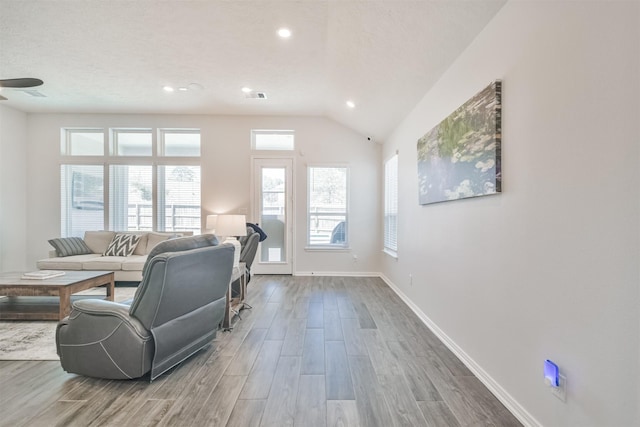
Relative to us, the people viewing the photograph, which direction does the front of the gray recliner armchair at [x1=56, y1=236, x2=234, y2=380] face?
facing away from the viewer and to the left of the viewer

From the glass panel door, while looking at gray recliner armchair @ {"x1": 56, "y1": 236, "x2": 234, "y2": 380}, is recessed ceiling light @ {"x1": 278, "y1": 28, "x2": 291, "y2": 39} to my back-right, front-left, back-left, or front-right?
front-left

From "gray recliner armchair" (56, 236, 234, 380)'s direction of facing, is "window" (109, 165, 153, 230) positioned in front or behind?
in front

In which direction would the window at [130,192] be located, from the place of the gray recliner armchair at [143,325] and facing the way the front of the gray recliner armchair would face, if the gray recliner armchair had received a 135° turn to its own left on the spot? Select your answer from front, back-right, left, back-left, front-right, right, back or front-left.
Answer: back

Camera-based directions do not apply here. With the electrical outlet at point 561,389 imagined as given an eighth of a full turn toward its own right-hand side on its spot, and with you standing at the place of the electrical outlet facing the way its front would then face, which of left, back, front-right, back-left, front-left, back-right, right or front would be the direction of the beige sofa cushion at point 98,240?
front

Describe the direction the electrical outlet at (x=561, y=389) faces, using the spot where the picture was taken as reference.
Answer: facing the viewer and to the left of the viewer

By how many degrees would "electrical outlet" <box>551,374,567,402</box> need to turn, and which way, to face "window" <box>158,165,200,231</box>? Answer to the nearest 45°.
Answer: approximately 45° to its right

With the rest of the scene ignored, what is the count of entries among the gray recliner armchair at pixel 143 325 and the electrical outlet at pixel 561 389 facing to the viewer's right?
0

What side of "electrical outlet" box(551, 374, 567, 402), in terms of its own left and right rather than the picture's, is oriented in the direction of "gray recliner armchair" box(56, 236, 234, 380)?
front

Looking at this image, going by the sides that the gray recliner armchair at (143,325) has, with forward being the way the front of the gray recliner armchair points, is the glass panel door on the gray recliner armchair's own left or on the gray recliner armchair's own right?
on the gray recliner armchair's own right

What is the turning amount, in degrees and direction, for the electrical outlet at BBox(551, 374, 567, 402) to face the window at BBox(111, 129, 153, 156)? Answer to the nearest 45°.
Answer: approximately 45° to its right

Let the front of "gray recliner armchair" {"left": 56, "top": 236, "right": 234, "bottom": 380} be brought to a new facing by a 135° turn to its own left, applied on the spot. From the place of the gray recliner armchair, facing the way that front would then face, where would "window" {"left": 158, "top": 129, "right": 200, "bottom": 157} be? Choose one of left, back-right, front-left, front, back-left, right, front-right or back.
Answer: back

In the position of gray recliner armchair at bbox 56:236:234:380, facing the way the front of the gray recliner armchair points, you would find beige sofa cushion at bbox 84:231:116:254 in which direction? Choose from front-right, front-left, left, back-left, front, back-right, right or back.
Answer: front-right
